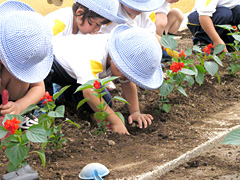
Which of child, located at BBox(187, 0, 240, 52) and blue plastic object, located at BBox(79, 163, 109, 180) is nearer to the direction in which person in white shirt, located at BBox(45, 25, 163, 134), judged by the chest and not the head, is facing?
the blue plastic object

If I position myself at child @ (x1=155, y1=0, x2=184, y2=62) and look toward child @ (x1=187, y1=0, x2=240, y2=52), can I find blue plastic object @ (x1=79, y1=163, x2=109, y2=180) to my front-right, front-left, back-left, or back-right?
back-right

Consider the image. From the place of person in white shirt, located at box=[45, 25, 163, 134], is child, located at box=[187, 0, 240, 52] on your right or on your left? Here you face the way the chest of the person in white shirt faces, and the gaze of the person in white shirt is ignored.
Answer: on your left

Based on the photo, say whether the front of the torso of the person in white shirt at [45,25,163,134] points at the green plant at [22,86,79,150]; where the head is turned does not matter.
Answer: no

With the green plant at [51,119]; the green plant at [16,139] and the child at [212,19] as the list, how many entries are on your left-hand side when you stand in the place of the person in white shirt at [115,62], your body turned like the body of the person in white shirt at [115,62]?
1

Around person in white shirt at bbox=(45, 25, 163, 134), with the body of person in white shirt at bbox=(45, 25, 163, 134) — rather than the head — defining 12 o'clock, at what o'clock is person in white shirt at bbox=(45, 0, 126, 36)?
person in white shirt at bbox=(45, 0, 126, 36) is roughly at 7 o'clock from person in white shirt at bbox=(45, 25, 163, 134).

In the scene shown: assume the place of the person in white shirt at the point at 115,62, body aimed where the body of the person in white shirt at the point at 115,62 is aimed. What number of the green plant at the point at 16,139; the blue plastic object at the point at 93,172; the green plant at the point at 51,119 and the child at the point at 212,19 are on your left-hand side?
1

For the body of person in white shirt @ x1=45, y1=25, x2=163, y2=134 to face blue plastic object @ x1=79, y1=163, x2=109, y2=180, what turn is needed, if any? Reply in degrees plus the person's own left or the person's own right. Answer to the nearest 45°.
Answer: approximately 45° to the person's own right

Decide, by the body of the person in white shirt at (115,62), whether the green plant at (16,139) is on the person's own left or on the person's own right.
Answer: on the person's own right

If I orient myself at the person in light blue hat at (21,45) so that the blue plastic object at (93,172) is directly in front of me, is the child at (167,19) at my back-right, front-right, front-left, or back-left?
back-left

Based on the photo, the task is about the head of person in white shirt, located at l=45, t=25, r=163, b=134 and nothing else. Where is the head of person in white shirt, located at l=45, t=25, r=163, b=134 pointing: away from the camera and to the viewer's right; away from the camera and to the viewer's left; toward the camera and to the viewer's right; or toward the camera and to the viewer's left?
toward the camera and to the viewer's right

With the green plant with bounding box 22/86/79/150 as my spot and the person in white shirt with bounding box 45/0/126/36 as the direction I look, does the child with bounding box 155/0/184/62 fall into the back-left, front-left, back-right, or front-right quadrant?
front-right

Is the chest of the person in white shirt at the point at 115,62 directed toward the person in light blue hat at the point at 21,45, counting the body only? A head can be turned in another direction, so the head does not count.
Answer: no

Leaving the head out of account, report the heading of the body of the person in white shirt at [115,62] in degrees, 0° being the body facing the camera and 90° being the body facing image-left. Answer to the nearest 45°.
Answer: approximately 315°

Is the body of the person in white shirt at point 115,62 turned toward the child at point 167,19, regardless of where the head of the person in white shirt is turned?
no
